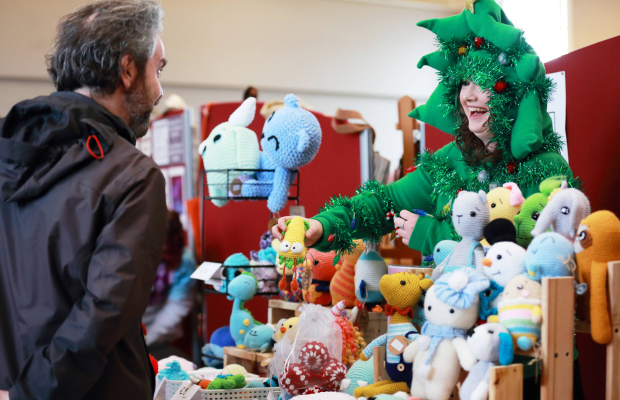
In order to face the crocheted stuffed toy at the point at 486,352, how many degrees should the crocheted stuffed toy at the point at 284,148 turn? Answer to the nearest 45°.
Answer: approximately 90° to its left

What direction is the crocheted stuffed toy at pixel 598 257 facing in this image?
to the viewer's left

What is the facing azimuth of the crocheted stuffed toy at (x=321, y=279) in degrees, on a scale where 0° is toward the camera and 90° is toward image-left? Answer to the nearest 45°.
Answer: approximately 45°

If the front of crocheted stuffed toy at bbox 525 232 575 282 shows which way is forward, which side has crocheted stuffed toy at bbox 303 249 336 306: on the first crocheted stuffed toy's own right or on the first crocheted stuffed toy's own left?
on the first crocheted stuffed toy's own right

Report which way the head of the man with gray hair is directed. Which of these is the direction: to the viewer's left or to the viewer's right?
to the viewer's right

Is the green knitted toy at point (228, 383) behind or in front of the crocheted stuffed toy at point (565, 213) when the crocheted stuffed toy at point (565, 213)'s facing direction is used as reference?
in front

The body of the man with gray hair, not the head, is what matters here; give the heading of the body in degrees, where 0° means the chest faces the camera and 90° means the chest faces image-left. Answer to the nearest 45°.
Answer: approximately 225°
